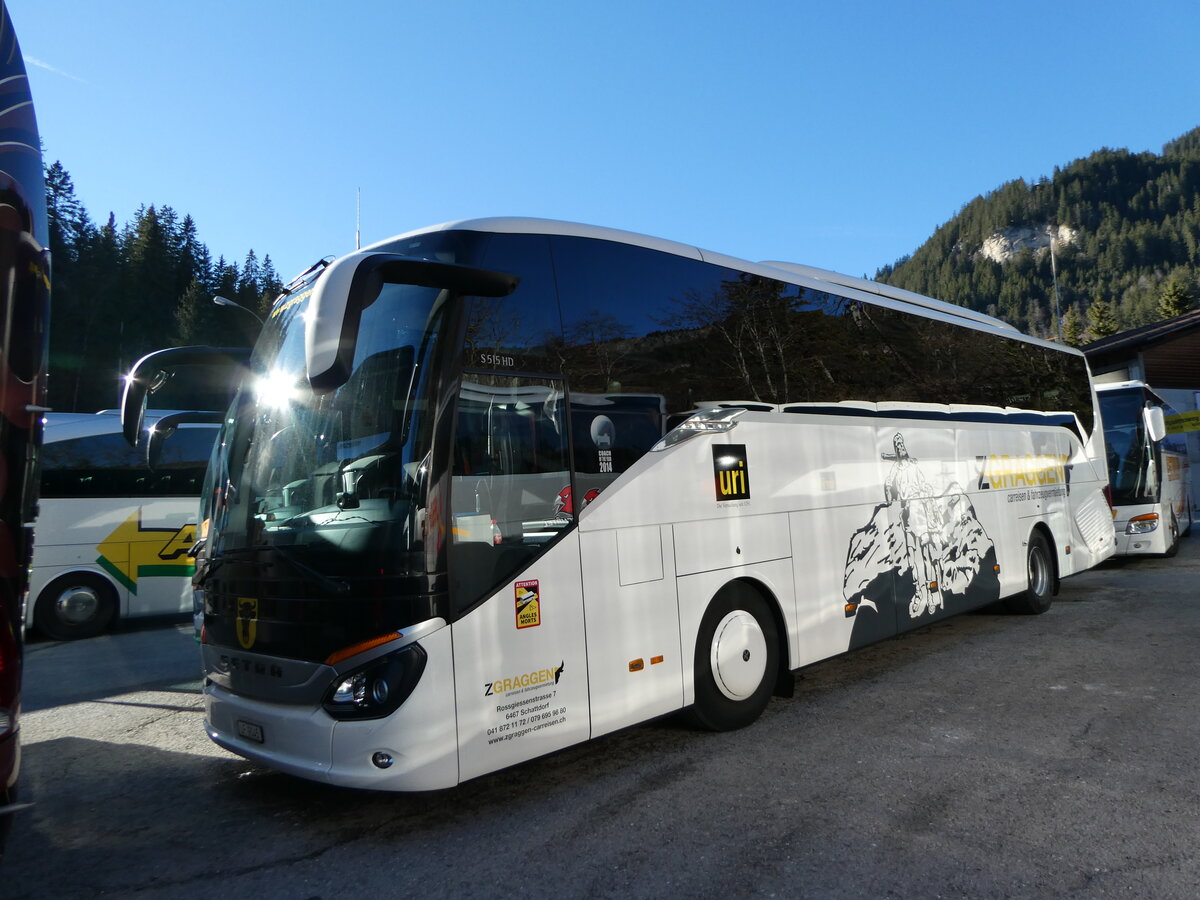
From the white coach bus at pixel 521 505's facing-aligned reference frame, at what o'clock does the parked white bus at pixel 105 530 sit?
The parked white bus is roughly at 3 o'clock from the white coach bus.

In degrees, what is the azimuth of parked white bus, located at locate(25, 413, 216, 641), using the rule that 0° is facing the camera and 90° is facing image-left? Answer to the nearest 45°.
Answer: approximately 90°

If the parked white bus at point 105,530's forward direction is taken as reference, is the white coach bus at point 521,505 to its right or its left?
on its left

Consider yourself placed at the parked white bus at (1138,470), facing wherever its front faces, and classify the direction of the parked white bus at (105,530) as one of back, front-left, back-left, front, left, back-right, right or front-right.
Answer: front

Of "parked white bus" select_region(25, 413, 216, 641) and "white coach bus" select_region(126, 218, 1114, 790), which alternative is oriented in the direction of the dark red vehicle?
the white coach bus

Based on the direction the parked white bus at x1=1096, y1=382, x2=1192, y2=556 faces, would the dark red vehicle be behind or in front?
in front

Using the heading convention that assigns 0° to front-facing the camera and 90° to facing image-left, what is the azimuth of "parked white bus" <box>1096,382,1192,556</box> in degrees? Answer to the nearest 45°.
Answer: approximately 45°

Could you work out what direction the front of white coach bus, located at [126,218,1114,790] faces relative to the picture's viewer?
facing the viewer and to the left of the viewer

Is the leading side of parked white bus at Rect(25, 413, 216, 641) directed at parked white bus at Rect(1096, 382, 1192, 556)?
no

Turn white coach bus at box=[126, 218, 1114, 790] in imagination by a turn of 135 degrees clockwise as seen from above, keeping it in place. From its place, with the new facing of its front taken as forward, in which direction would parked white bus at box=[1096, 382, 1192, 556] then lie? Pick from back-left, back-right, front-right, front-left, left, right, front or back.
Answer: front-right
